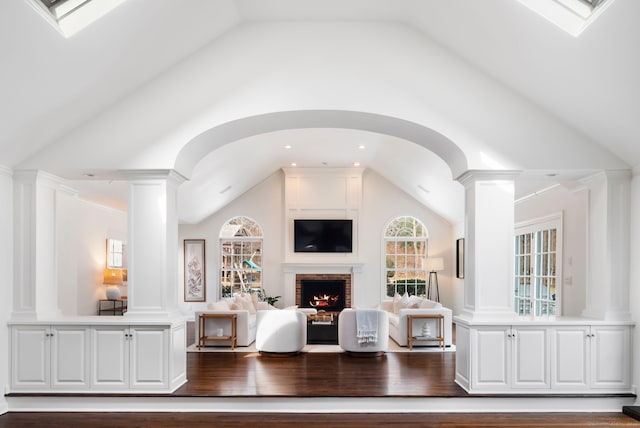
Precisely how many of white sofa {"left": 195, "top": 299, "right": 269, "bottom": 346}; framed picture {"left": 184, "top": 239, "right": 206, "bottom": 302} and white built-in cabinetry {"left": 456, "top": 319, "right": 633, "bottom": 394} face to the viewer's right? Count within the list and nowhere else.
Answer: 1

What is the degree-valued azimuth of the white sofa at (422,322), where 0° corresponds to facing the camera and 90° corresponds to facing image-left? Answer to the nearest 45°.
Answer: approximately 90°

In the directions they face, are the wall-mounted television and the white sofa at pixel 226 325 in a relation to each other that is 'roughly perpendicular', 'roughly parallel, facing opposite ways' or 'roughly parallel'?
roughly perpendicular

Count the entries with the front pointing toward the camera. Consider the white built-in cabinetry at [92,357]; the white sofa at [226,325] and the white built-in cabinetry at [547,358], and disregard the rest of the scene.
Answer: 2

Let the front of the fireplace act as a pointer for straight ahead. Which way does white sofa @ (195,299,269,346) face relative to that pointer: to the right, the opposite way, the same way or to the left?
to the left

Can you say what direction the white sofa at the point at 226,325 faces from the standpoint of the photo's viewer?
facing to the right of the viewer

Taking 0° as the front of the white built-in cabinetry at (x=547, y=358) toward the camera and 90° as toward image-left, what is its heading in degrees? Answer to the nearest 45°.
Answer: approximately 0°
